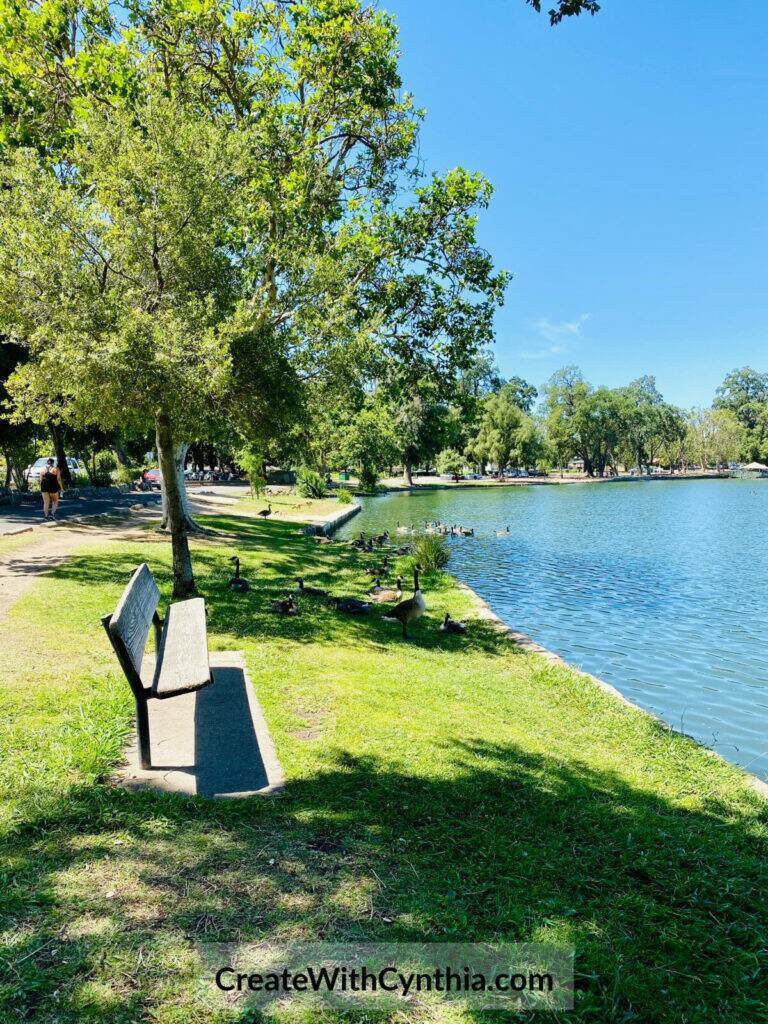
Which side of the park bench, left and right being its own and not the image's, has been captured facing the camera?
right

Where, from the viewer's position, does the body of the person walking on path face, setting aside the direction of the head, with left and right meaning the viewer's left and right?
facing away from the viewer

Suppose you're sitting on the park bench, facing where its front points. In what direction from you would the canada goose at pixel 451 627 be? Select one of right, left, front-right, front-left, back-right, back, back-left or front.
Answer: front-left

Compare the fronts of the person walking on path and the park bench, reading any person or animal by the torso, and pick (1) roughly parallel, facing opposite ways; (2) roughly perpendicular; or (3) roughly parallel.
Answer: roughly perpendicular

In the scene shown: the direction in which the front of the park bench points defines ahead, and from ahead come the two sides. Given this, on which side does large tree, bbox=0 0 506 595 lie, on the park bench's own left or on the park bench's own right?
on the park bench's own left
